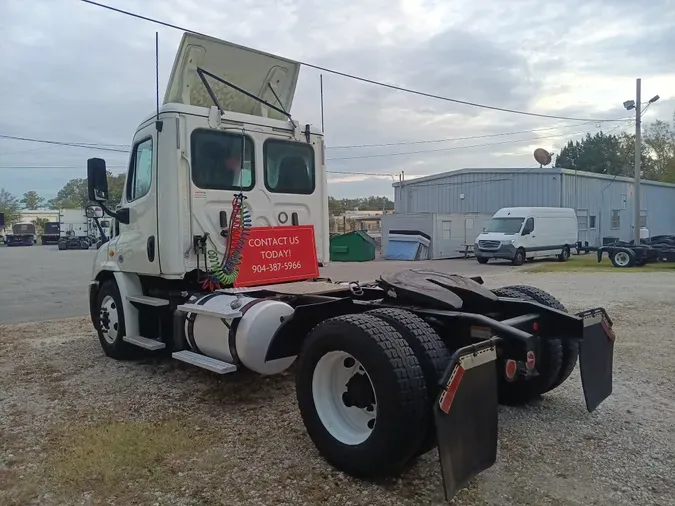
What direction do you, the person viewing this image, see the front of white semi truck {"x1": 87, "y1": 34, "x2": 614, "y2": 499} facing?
facing away from the viewer and to the left of the viewer

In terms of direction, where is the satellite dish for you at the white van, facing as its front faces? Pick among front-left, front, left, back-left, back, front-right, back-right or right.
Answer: back-right

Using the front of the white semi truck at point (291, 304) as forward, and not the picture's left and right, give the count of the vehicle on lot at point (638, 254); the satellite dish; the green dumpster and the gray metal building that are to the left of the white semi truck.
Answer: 0

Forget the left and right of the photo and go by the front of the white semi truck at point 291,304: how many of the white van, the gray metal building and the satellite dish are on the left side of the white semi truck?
0

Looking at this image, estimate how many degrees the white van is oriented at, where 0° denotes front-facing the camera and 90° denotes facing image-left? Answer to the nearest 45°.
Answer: approximately 45°

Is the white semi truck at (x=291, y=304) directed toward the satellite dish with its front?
no

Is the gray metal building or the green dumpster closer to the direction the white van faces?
the green dumpster

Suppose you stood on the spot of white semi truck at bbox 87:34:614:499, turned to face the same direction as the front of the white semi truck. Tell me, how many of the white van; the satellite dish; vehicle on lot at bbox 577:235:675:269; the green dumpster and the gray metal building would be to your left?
0

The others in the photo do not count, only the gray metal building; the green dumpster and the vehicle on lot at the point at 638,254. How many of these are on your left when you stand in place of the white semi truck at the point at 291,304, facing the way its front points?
0

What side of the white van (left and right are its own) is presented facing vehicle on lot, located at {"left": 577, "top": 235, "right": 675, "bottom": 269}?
left

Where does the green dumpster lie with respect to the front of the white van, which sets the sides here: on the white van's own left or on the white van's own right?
on the white van's own right

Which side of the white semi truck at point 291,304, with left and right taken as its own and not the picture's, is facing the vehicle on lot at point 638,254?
right

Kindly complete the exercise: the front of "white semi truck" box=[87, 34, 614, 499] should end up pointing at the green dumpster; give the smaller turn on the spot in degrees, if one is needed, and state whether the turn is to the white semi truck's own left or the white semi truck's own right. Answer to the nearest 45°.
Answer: approximately 45° to the white semi truck's own right
